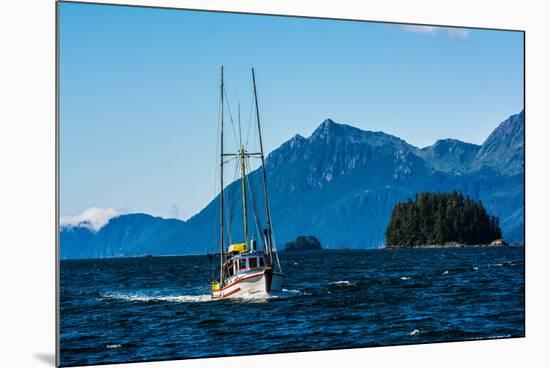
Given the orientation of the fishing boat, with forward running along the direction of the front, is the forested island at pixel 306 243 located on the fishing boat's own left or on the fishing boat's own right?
on the fishing boat's own left

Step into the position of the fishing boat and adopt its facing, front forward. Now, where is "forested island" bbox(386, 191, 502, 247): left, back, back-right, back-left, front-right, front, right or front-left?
left

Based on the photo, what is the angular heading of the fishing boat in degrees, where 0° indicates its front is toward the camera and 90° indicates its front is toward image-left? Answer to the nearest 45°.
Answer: approximately 315°
